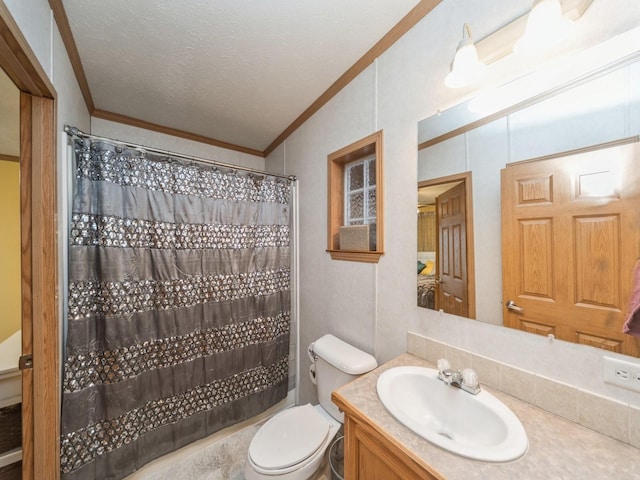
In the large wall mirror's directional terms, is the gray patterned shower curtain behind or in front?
in front

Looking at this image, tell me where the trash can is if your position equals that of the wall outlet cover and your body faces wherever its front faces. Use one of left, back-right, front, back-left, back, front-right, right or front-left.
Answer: front-right

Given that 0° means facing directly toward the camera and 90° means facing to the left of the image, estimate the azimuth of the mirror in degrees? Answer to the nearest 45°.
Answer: approximately 45°

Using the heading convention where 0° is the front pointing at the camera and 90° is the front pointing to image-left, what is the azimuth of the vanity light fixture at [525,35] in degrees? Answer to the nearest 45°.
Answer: approximately 45°

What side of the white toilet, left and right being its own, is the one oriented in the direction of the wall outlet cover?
left
